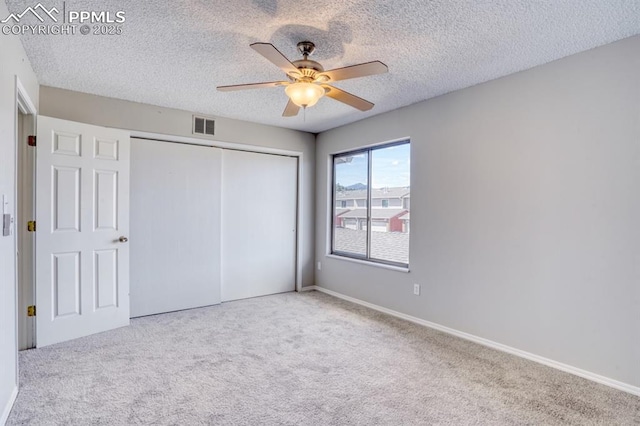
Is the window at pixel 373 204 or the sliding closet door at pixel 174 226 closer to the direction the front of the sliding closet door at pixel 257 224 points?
the window

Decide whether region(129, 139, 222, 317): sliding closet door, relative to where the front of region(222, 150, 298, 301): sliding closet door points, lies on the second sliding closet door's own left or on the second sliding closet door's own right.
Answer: on the second sliding closet door's own right

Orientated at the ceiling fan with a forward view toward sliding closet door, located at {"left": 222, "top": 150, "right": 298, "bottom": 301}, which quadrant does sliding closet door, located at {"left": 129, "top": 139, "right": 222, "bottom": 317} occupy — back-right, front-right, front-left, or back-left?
front-left

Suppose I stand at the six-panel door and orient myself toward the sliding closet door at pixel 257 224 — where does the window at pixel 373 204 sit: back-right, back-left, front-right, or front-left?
front-right

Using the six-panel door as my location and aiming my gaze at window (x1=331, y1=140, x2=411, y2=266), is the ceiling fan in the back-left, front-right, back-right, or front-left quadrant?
front-right

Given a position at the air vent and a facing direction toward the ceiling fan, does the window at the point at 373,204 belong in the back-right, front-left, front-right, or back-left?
front-left

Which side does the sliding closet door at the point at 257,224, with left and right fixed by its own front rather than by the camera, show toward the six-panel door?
right

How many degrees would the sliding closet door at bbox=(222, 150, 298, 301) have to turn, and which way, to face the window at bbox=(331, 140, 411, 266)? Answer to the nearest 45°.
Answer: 0° — it already faces it

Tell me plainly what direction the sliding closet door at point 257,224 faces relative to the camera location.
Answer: facing the viewer and to the right of the viewer

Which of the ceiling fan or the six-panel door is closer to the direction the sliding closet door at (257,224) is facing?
the ceiling fan

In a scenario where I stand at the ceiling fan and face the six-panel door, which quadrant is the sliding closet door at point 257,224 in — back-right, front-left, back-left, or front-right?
front-right
